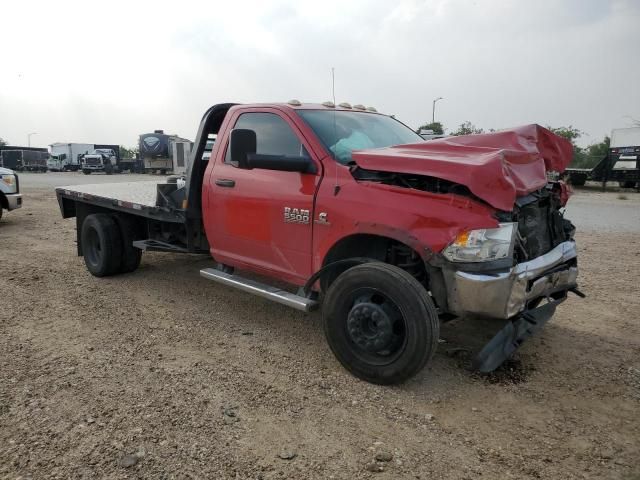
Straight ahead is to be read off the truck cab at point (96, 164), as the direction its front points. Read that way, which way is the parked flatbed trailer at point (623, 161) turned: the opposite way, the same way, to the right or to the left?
to the left

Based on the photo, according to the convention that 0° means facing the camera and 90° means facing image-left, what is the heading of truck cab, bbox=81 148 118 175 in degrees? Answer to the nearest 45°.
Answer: approximately 45°

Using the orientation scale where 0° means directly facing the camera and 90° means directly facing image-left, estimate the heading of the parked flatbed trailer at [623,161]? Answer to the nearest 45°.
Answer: approximately 270°

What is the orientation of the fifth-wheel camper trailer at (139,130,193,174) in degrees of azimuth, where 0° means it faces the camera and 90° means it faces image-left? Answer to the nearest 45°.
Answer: approximately 45°

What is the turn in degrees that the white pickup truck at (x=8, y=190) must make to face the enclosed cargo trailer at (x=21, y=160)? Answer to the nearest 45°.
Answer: approximately 135° to its left

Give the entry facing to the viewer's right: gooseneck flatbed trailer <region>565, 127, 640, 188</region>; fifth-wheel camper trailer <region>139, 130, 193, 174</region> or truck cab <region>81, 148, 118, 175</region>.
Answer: the gooseneck flatbed trailer

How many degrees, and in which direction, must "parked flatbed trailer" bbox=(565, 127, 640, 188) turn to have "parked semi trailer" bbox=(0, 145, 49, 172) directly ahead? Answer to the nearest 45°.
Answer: approximately 180°

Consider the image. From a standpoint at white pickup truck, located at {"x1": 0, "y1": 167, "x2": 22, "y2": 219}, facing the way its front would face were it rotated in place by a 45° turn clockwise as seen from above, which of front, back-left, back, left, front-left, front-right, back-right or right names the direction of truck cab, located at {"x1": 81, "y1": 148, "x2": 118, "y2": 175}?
back

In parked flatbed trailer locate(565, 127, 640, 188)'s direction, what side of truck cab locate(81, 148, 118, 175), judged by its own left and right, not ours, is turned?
left

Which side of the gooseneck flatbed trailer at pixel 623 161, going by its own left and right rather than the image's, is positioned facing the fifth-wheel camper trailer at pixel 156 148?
back

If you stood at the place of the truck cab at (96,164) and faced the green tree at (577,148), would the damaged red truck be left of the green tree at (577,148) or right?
right

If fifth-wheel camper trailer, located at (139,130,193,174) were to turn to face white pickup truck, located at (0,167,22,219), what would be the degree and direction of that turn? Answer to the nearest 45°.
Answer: approximately 45° to its left

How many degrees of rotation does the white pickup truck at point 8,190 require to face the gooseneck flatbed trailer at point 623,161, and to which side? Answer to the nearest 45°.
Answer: approximately 45° to its left
